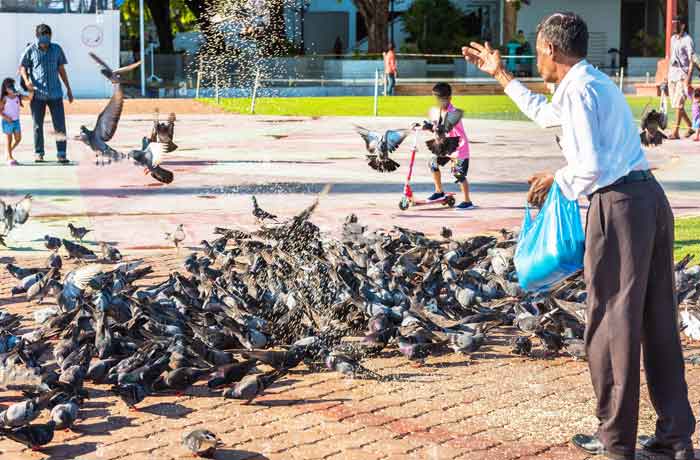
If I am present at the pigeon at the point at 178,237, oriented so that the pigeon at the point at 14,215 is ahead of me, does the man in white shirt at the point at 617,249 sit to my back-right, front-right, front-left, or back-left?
back-left

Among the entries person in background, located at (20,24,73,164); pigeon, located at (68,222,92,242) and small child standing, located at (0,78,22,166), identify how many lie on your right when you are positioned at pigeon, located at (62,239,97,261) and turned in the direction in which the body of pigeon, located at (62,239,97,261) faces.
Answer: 3

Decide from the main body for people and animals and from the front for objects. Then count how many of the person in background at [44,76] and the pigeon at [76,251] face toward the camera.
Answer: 1

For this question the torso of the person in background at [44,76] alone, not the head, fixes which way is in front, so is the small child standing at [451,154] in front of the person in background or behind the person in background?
in front

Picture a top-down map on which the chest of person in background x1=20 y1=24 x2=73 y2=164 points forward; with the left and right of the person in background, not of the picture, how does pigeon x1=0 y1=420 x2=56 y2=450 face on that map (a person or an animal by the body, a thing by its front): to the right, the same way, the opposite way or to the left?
to the left

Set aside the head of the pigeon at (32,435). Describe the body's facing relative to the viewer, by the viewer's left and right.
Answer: facing to the right of the viewer

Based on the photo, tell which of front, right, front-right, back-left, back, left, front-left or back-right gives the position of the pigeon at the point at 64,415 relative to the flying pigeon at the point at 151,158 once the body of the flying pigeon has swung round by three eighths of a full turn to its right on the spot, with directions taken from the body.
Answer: back-right

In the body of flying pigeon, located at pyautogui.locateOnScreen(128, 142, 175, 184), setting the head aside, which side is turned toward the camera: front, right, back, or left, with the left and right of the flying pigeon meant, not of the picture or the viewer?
left

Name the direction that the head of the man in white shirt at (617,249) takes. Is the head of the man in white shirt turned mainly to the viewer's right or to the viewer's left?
to the viewer's left
